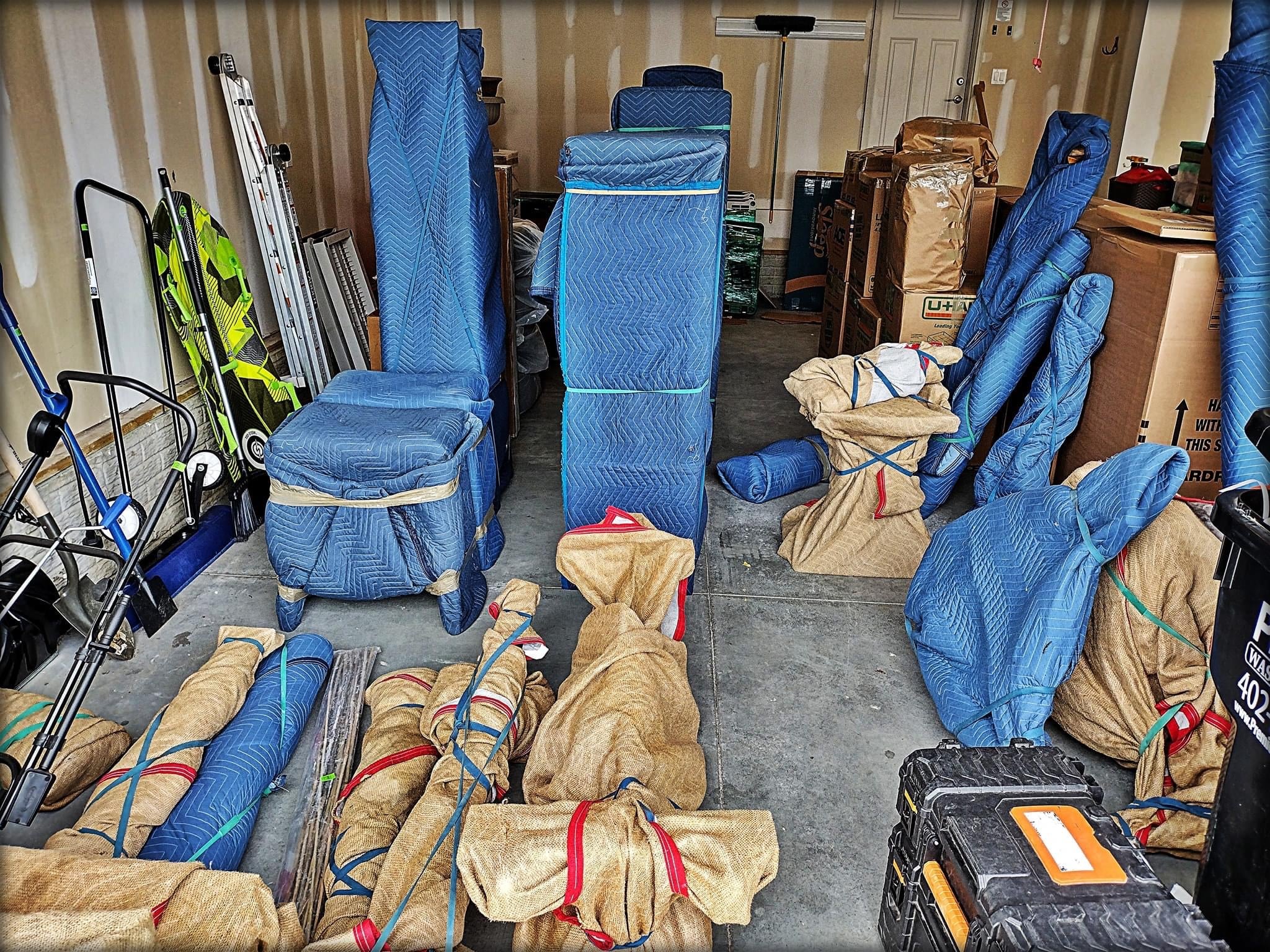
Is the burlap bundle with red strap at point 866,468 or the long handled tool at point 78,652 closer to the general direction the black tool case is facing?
the long handled tool

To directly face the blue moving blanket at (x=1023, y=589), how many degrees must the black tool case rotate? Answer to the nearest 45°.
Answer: approximately 90° to its right

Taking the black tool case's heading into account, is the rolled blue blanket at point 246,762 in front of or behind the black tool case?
in front

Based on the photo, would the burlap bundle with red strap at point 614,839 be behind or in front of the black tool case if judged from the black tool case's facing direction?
in front

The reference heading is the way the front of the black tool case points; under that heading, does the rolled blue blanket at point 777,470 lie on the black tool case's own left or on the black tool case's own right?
on the black tool case's own right

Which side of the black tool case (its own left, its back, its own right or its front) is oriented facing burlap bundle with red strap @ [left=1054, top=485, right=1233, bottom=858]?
right

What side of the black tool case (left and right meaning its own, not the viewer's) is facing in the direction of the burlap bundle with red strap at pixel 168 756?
front

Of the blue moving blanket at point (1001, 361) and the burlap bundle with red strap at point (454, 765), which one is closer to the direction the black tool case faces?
the burlap bundle with red strap

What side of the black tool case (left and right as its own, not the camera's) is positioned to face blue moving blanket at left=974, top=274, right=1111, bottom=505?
right

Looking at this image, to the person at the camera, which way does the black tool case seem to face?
facing to the left of the viewer
